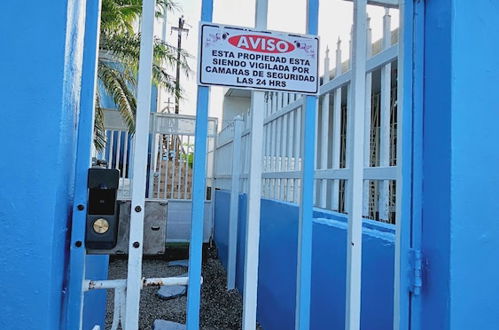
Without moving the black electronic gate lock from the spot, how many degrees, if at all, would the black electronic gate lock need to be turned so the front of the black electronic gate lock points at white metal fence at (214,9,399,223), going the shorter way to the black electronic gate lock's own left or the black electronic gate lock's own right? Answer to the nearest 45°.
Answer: approximately 135° to the black electronic gate lock's own left

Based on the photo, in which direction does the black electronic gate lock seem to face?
toward the camera

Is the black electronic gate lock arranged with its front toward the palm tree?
no

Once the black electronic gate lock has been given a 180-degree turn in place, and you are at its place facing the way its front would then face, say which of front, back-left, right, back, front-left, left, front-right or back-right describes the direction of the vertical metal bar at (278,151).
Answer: front-right

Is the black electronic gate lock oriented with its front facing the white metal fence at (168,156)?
no
